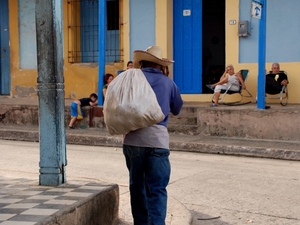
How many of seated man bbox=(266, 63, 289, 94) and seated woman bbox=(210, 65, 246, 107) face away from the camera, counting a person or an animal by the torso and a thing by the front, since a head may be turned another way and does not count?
0

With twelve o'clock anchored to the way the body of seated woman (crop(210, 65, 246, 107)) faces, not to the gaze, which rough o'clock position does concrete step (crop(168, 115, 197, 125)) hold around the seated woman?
The concrete step is roughly at 1 o'clock from the seated woman.

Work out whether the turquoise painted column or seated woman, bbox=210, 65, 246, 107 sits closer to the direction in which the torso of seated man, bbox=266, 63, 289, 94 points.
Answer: the turquoise painted column

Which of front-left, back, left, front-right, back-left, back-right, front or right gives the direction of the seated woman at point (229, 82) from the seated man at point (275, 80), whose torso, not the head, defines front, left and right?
right

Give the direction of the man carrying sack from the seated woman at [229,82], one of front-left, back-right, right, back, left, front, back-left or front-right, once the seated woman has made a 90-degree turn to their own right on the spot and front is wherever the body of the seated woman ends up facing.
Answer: back-left

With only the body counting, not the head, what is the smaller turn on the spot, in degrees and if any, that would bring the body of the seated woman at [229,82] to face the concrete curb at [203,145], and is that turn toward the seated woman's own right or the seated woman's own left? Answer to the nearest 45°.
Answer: approximately 45° to the seated woman's own left

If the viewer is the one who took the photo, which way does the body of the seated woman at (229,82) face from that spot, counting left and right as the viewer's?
facing the viewer and to the left of the viewer

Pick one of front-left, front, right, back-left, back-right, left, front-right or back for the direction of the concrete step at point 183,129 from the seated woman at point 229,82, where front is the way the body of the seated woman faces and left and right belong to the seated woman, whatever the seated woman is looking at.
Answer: front

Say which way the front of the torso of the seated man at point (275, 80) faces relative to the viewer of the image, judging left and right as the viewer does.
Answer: facing the viewer

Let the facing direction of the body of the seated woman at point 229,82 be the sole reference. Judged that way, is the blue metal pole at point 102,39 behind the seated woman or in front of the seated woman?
in front

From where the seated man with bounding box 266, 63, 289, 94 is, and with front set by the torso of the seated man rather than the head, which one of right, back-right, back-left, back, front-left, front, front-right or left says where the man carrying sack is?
front

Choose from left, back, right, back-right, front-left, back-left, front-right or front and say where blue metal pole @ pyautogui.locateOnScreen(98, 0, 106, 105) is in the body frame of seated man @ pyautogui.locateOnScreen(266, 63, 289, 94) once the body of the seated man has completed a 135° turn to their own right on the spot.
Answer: front-left

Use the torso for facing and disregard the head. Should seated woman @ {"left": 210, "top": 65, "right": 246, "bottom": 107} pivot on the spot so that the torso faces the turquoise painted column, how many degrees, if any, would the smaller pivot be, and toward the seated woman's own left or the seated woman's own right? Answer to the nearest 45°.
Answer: approximately 45° to the seated woman's own left
